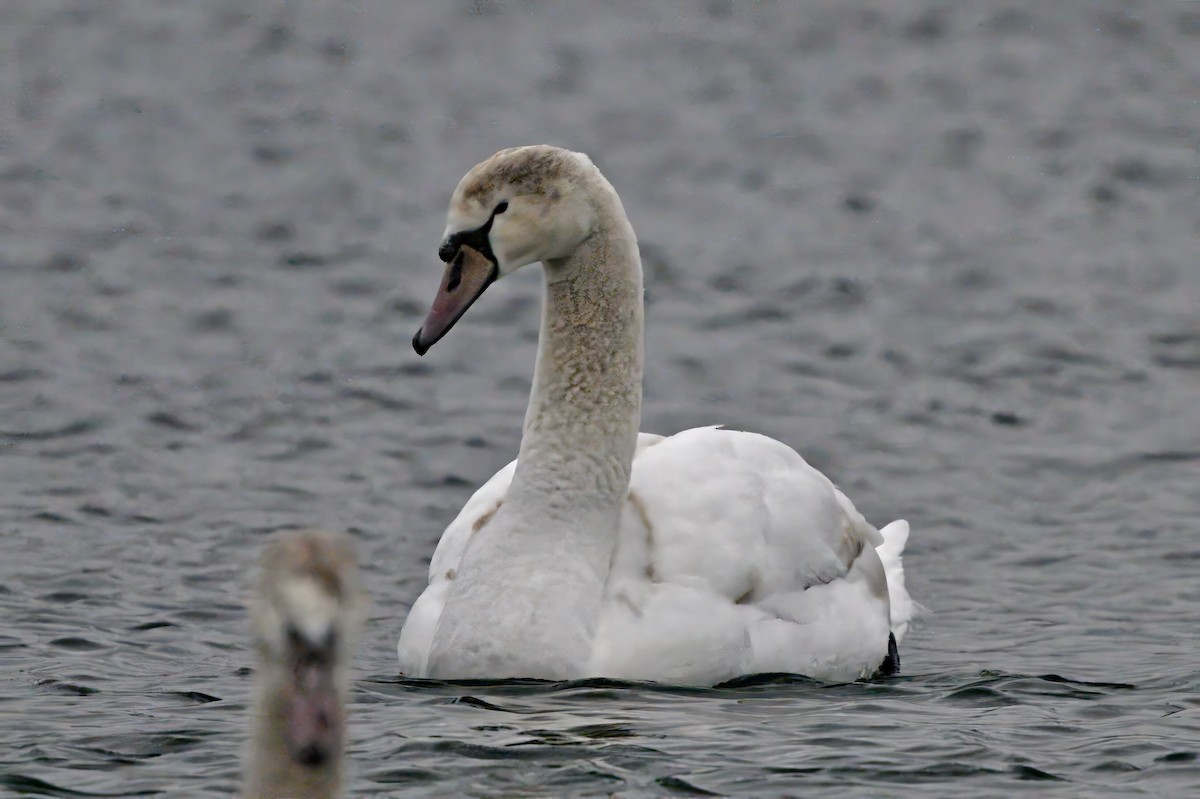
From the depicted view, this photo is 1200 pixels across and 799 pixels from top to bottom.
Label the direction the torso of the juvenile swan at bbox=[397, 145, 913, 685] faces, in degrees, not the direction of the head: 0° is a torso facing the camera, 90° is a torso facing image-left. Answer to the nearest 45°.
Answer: approximately 45°

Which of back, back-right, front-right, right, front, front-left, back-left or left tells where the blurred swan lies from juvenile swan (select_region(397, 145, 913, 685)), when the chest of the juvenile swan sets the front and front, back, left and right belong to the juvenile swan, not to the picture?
front-left
